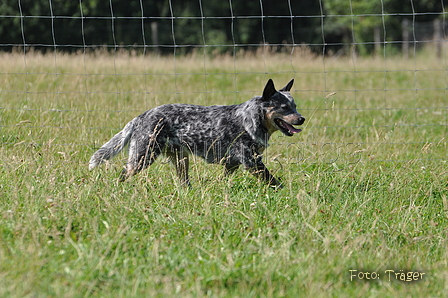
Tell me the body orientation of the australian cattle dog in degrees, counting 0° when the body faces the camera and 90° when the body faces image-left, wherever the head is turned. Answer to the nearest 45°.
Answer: approximately 270°
